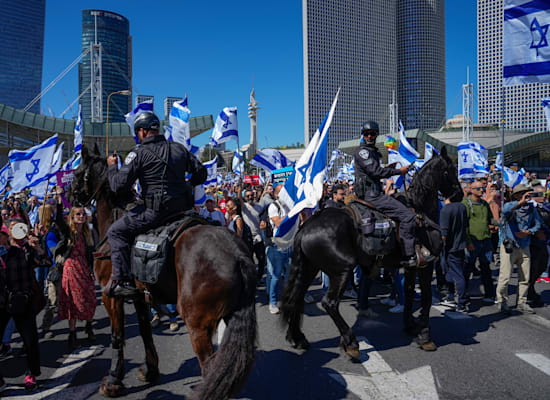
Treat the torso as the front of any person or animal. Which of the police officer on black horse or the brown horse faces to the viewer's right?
the police officer on black horse

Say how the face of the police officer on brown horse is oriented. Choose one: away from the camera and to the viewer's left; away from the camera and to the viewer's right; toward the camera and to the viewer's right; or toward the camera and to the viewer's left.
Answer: away from the camera and to the viewer's left

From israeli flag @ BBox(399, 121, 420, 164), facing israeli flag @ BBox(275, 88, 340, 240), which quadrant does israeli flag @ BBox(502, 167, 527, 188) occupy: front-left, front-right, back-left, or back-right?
back-left

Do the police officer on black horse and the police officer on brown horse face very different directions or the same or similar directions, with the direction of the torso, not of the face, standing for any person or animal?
very different directions

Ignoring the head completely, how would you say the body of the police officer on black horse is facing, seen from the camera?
to the viewer's right

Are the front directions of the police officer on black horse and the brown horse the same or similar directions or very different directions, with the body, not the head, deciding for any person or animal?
very different directions

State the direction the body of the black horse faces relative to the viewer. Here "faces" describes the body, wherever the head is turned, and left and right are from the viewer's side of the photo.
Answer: facing to the right of the viewer
